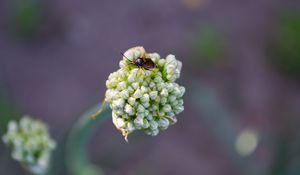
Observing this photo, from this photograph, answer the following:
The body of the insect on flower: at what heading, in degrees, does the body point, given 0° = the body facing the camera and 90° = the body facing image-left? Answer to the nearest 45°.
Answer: approximately 90°

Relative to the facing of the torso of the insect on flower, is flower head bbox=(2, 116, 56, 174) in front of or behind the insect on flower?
in front
